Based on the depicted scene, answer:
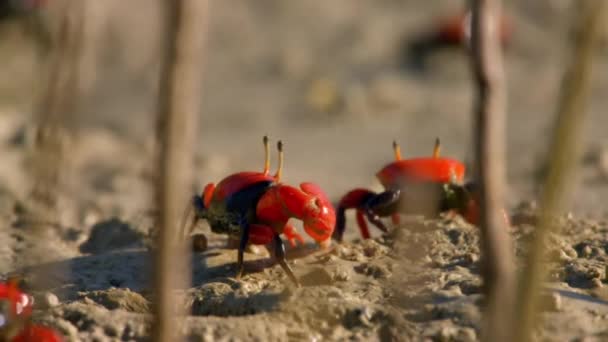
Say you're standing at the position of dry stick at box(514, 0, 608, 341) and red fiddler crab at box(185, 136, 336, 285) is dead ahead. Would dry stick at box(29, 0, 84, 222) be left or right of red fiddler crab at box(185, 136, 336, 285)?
left

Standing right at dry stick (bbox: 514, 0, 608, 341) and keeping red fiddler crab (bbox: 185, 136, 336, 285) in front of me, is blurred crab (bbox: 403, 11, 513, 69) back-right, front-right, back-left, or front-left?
front-right
